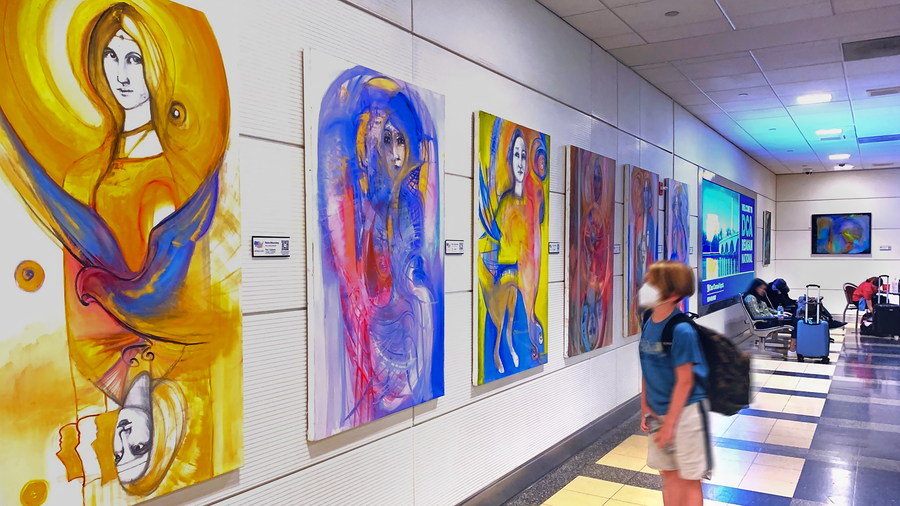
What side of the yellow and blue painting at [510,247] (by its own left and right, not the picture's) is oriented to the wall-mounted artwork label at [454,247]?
right

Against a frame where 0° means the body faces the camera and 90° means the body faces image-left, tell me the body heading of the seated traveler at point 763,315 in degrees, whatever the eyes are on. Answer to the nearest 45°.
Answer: approximately 270°

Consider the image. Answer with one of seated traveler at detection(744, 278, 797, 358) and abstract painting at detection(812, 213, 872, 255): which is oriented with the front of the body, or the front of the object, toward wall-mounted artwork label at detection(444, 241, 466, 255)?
the abstract painting

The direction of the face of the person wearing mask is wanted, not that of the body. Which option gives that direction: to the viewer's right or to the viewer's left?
to the viewer's left

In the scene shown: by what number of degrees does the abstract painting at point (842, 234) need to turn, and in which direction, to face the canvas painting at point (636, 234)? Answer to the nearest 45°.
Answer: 0° — it already faces it

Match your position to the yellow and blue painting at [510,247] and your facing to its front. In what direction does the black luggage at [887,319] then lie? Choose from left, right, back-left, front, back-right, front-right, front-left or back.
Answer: left

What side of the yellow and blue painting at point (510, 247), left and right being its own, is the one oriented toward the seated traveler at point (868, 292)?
left

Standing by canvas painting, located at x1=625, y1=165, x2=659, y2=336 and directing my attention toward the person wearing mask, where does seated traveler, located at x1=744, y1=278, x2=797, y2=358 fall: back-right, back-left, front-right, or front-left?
back-left

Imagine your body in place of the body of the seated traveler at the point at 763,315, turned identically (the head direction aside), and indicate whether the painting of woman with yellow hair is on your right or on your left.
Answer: on your right
